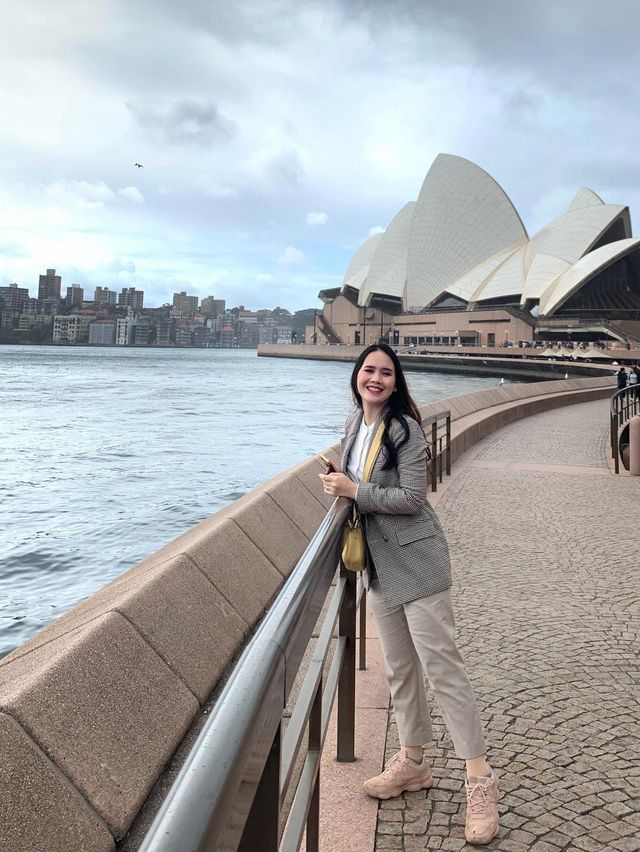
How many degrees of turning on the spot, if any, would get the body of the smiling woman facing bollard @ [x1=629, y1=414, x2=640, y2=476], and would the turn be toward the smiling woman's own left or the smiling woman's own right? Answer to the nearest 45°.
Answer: approximately 135° to the smiling woman's own right

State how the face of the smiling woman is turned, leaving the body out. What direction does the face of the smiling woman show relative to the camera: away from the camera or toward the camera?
toward the camera

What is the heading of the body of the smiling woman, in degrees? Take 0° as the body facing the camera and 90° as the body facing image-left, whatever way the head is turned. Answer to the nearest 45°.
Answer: approximately 45°

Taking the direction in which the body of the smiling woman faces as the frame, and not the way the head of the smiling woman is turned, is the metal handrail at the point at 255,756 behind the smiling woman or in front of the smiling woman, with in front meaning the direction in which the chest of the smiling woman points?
in front
